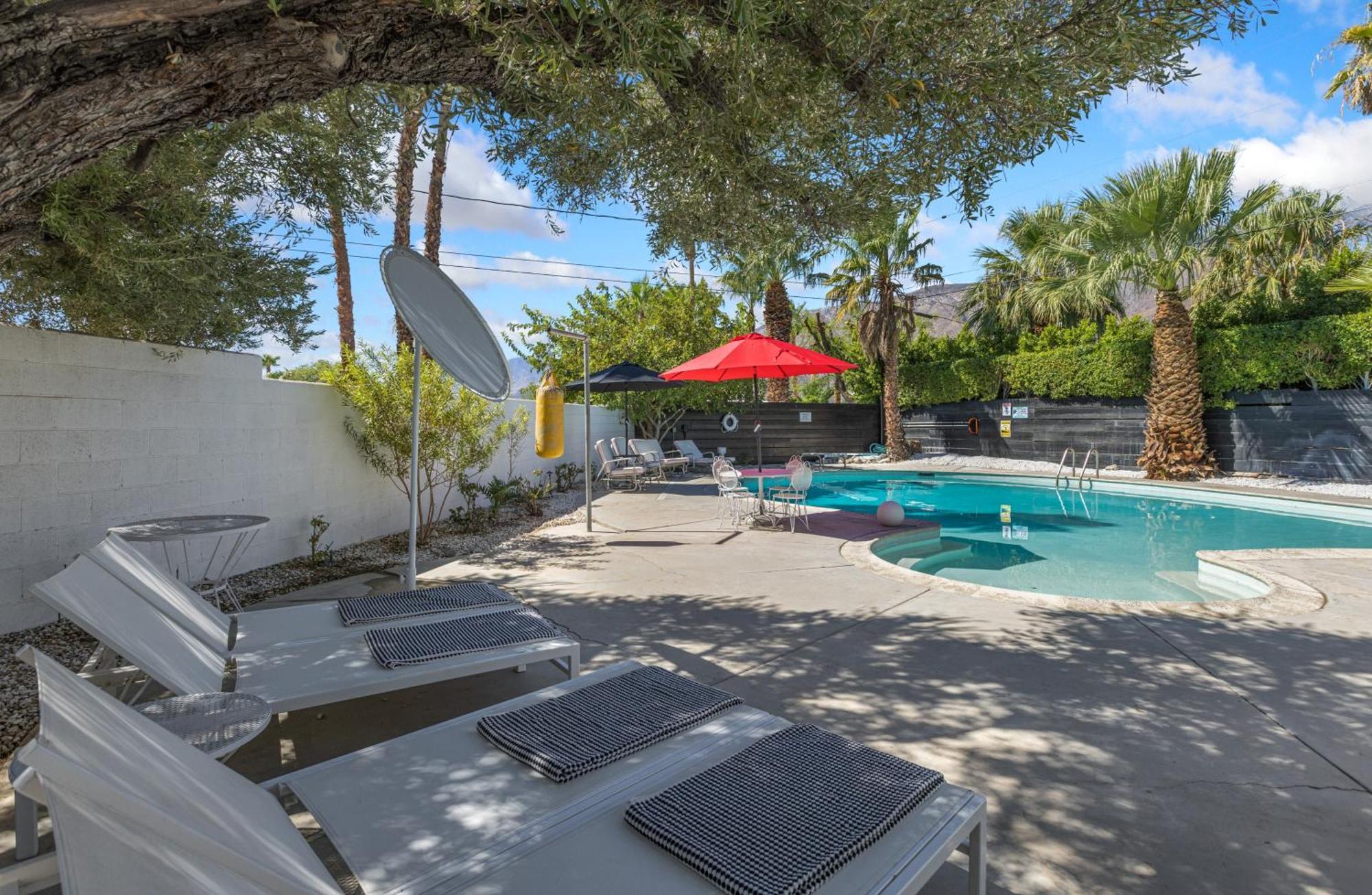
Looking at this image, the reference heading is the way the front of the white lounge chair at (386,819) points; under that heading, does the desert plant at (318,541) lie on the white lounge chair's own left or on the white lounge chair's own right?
on the white lounge chair's own left

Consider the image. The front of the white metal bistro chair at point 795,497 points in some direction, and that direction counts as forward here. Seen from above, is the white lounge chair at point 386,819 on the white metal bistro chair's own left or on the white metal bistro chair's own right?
on the white metal bistro chair's own left

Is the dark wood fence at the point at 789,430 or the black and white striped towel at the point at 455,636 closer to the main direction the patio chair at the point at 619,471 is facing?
the black and white striped towel

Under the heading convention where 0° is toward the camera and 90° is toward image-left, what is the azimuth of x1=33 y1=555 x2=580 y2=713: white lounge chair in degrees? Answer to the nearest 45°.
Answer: approximately 270°

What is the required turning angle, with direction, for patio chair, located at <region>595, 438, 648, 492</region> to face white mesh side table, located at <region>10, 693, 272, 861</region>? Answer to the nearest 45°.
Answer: approximately 45° to its right

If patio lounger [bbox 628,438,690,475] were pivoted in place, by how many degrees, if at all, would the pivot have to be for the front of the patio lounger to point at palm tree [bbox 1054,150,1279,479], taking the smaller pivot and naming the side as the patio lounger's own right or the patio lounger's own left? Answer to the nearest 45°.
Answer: approximately 45° to the patio lounger's own left

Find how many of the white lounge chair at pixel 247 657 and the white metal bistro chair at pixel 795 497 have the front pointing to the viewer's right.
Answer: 1

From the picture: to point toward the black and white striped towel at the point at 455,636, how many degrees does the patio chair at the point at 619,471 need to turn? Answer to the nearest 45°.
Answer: approximately 45° to its right

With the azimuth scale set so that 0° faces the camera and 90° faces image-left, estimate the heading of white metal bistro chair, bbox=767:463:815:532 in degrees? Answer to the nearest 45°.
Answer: approximately 135°
